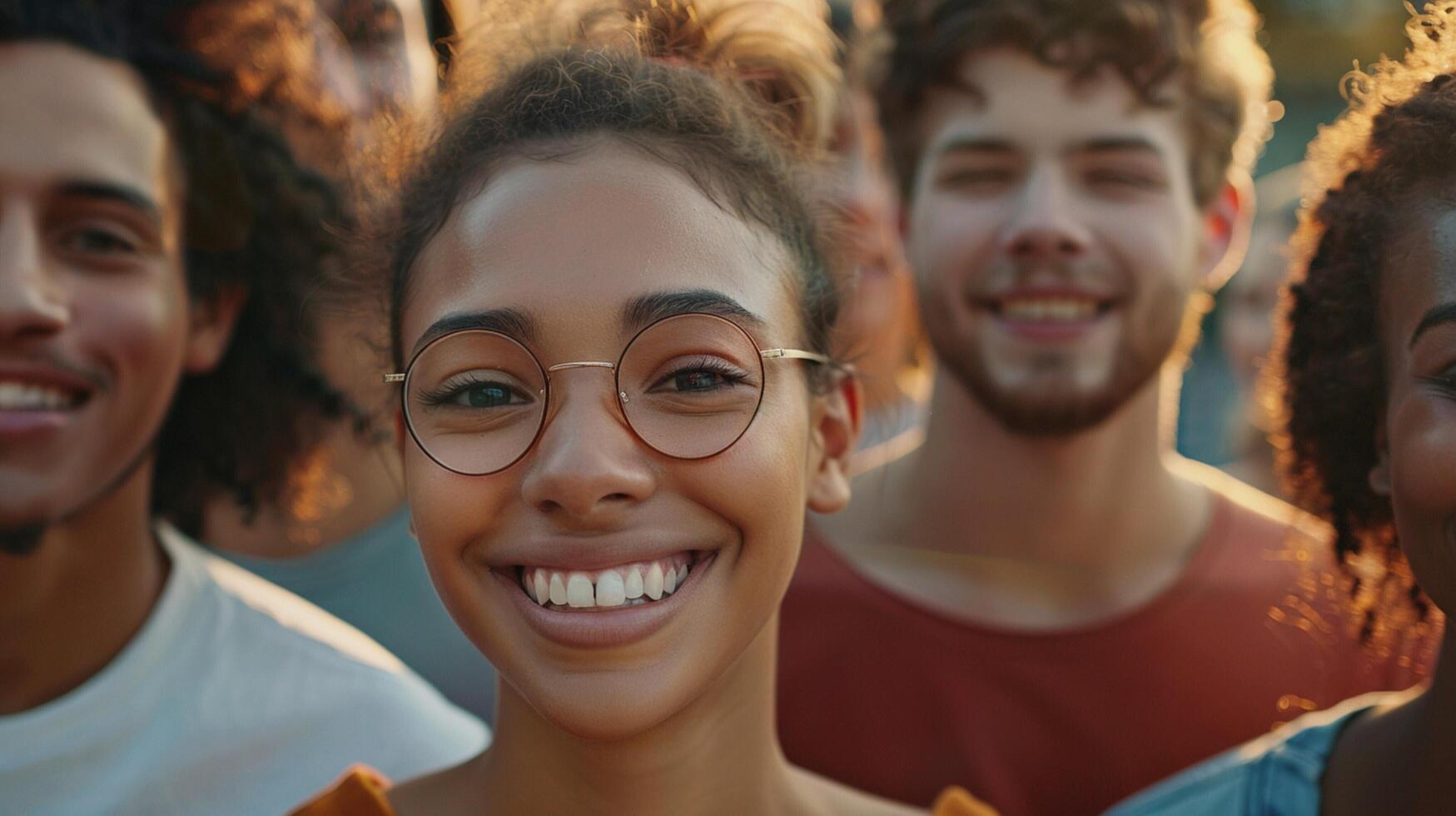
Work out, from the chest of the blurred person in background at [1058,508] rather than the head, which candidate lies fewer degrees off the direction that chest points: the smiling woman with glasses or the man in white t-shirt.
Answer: the smiling woman with glasses

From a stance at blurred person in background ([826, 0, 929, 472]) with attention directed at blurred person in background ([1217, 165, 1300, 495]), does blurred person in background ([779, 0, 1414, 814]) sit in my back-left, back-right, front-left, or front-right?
back-right

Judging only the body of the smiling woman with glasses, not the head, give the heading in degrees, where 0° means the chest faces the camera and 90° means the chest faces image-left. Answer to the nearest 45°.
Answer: approximately 0°

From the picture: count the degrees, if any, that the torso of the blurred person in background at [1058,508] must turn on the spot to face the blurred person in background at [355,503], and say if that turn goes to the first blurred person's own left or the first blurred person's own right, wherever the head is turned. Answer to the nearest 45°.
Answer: approximately 90° to the first blurred person's own right

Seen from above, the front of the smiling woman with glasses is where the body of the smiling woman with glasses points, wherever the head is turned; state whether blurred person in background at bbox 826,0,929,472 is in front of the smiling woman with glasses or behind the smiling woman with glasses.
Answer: behind

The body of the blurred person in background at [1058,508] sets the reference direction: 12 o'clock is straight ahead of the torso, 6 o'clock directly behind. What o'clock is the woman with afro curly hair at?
The woman with afro curly hair is roughly at 11 o'clock from the blurred person in background.

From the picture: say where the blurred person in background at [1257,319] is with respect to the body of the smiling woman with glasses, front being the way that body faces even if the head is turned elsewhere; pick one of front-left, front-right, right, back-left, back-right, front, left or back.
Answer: back-left

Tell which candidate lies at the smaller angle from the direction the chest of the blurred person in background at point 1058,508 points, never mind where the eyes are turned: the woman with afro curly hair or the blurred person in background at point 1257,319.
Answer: the woman with afro curly hair

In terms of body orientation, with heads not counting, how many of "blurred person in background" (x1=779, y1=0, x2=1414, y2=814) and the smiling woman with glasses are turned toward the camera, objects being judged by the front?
2
